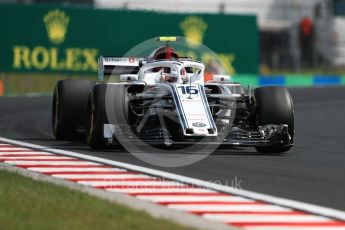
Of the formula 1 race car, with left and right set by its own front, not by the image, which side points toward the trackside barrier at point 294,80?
back

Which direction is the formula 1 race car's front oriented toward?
toward the camera

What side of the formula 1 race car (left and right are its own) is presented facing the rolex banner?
back
